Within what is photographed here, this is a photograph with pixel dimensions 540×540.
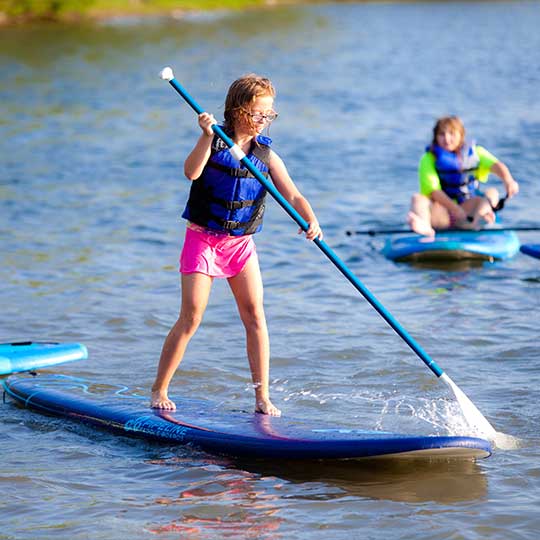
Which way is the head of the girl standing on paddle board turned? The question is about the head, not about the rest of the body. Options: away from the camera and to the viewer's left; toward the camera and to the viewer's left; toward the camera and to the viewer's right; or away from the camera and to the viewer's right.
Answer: toward the camera and to the viewer's right

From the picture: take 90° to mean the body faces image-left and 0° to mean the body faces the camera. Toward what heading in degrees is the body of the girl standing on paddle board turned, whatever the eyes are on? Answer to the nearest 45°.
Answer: approximately 315°
